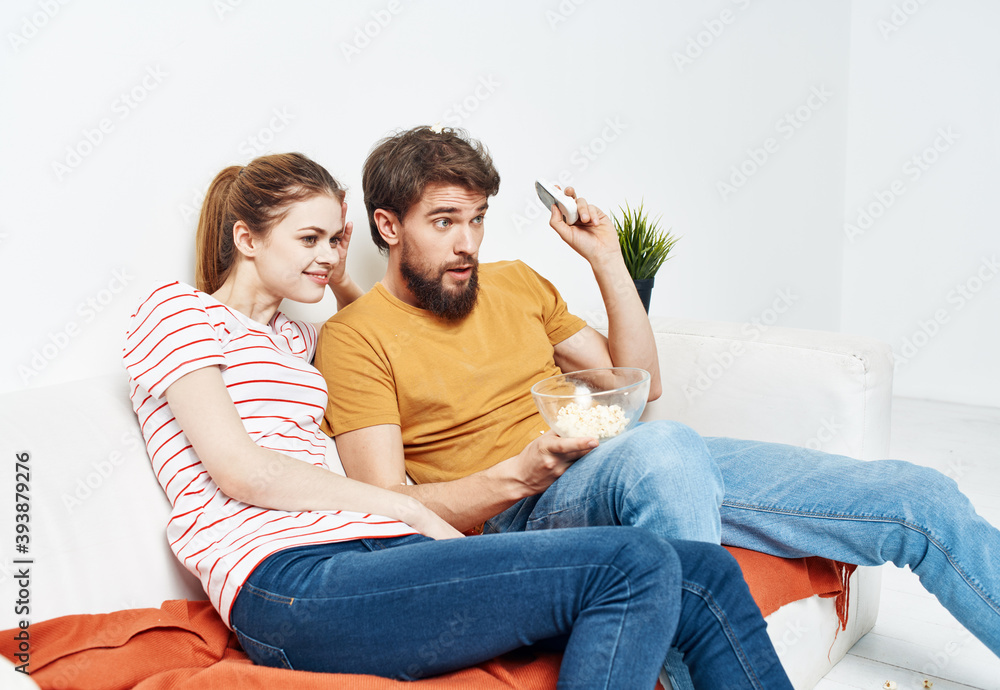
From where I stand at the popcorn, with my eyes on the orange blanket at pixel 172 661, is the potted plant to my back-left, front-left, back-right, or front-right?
back-right

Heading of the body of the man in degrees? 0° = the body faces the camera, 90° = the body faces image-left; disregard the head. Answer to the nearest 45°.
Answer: approximately 315°

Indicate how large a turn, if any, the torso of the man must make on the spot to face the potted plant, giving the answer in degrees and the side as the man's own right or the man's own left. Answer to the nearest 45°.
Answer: approximately 135° to the man's own left

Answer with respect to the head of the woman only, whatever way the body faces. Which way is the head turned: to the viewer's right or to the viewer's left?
to the viewer's right

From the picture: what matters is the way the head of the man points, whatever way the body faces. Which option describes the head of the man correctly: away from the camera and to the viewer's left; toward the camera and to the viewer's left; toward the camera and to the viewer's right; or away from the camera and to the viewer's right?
toward the camera and to the viewer's right
